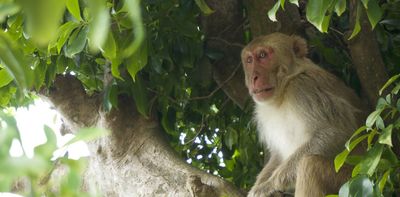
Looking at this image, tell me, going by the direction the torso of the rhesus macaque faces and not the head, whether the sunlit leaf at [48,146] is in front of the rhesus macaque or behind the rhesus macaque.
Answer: in front

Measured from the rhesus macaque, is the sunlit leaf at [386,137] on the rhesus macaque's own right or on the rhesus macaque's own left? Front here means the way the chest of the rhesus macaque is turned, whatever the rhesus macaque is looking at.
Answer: on the rhesus macaque's own left

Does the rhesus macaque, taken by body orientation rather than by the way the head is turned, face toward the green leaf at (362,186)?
no

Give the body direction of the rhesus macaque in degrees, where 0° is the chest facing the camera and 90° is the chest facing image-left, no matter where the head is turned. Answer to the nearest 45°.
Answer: approximately 45°

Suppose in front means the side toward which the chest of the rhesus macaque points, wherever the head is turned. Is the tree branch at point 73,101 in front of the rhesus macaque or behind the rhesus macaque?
in front

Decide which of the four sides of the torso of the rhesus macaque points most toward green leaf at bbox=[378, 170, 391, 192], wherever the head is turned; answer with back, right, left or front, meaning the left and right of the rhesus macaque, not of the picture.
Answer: left
